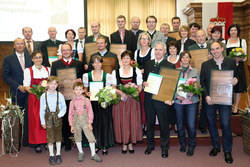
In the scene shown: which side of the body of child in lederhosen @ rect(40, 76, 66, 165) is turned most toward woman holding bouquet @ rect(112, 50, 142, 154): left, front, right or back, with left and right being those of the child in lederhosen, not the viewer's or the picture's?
left

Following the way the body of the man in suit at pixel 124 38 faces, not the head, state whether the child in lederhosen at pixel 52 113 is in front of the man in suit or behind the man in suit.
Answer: in front

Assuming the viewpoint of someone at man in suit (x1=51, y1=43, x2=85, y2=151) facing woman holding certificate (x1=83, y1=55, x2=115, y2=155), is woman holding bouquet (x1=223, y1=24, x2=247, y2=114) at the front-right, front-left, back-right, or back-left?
front-left

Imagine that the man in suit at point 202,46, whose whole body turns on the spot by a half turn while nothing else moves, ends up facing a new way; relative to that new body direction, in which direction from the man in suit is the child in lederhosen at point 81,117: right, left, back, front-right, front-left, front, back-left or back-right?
back-left

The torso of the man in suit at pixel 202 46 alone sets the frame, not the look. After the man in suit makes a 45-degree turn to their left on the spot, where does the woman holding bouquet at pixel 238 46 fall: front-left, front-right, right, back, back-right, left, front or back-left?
left

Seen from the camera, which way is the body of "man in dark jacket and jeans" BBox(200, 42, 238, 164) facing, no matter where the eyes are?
toward the camera

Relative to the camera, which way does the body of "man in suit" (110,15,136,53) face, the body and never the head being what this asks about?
toward the camera

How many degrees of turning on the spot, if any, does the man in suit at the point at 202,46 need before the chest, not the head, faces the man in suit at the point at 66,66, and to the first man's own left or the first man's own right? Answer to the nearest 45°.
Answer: approximately 45° to the first man's own right

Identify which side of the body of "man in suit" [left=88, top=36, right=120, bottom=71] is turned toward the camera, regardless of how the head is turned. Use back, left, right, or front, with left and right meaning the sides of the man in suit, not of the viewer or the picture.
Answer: front

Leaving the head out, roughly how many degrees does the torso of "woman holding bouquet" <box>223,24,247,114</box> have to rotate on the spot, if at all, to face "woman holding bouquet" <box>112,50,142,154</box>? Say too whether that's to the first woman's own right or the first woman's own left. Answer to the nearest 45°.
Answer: approximately 45° to the first woman's own right

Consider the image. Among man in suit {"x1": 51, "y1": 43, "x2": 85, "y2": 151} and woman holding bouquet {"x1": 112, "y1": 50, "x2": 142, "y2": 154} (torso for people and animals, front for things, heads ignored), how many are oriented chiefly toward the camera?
2
